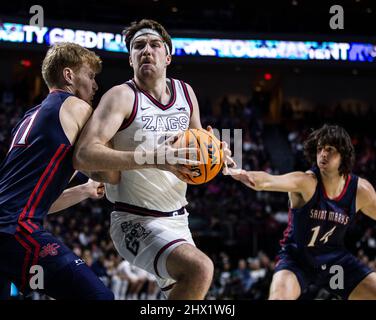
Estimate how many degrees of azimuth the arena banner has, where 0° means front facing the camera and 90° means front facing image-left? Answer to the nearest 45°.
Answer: approximately 0°

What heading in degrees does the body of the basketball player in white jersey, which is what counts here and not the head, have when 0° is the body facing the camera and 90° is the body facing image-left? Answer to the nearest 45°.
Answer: approximately 315°

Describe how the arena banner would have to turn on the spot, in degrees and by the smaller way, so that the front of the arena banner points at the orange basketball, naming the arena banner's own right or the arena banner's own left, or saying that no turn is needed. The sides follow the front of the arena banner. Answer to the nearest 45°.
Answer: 0° — it already faces it
